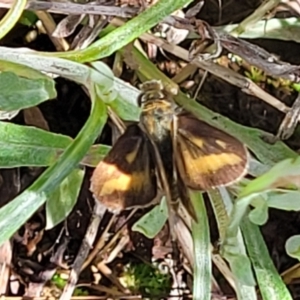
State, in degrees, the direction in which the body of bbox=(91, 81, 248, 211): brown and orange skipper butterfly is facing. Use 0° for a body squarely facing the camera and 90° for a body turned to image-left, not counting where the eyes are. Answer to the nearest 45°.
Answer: approximately 180°
